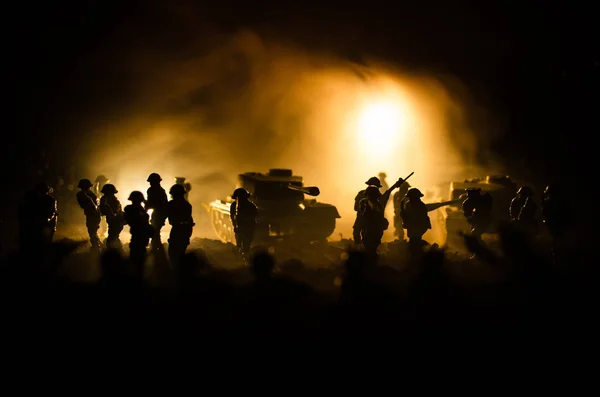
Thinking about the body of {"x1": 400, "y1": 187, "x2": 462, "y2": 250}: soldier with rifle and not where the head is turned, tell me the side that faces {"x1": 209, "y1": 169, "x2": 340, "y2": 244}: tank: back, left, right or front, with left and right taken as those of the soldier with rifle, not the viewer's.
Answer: back

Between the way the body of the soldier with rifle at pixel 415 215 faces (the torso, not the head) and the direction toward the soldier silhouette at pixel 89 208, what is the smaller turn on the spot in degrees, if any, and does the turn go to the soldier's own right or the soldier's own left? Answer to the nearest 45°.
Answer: approximately 180°

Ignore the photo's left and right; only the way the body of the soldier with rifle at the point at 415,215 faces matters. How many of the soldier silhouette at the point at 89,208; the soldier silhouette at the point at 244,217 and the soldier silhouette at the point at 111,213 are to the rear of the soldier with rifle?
3

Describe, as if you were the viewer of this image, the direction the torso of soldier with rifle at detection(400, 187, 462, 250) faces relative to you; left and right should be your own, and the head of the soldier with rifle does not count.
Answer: facing to the right of the viewer

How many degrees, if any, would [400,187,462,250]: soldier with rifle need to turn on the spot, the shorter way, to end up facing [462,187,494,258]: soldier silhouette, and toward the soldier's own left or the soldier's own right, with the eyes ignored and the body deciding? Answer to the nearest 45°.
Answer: approximately 45° to the soldier's own left

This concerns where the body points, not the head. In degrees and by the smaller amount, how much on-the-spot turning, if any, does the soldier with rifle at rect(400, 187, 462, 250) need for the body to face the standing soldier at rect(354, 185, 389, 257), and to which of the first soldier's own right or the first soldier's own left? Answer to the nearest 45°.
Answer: approximately 180°

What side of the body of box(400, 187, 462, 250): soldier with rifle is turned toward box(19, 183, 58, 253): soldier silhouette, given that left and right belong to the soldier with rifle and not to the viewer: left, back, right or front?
back

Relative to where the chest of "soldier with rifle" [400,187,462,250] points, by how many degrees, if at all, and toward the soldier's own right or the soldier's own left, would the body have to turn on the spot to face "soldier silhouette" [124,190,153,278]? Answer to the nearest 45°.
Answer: approximately 135° to the soldier's own right

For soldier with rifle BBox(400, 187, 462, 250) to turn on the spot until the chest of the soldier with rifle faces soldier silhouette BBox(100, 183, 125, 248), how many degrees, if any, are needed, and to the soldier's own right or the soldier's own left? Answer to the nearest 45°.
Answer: approximately 180°

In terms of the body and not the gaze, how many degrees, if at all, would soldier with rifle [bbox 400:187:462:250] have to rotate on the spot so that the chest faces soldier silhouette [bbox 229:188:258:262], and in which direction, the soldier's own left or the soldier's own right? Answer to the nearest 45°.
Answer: approximately 180°
